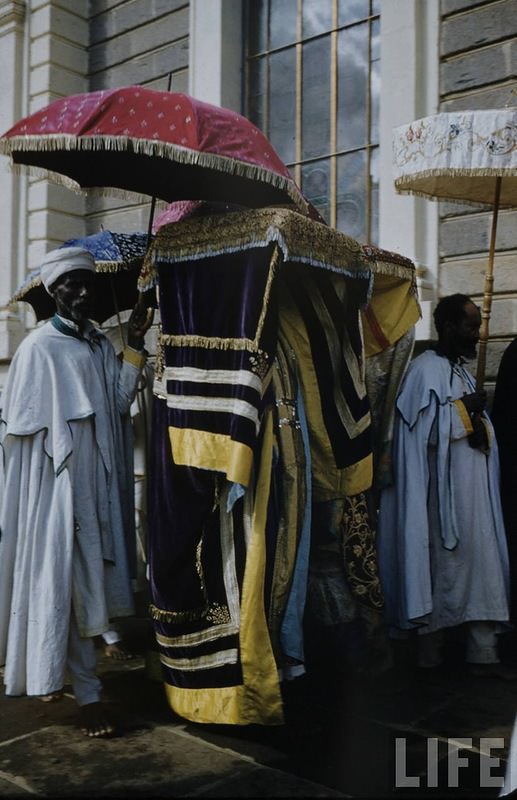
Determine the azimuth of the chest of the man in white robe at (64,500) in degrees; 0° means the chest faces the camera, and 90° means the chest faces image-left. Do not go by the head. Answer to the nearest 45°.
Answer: approximately 315°

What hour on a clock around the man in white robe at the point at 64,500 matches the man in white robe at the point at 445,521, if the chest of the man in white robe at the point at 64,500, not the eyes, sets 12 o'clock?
the man in white robe at the point at 445,521 is roughly at 10 o'clock from the man in white robe at the point at 64,500.
